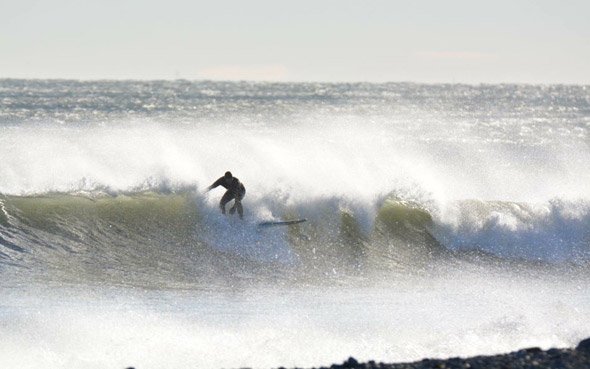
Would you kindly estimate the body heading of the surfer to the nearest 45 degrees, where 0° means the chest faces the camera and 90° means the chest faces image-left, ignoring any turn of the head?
approximately 45°

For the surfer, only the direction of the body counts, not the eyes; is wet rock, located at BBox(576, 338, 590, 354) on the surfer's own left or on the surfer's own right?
on the surfer's own left
